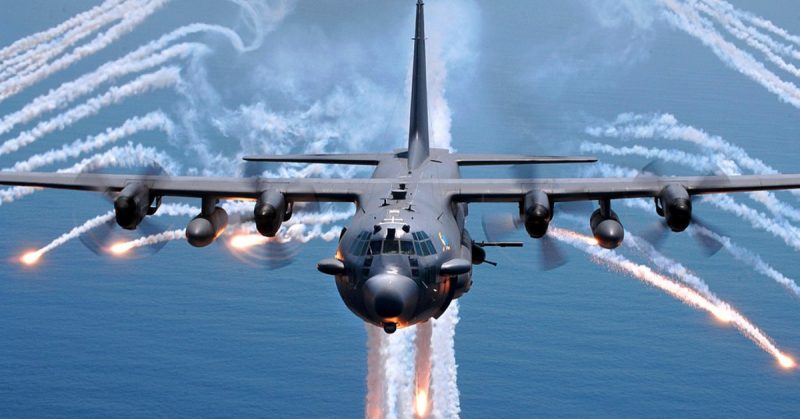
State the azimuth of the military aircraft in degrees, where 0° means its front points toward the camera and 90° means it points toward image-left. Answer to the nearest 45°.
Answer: approximately 0°
